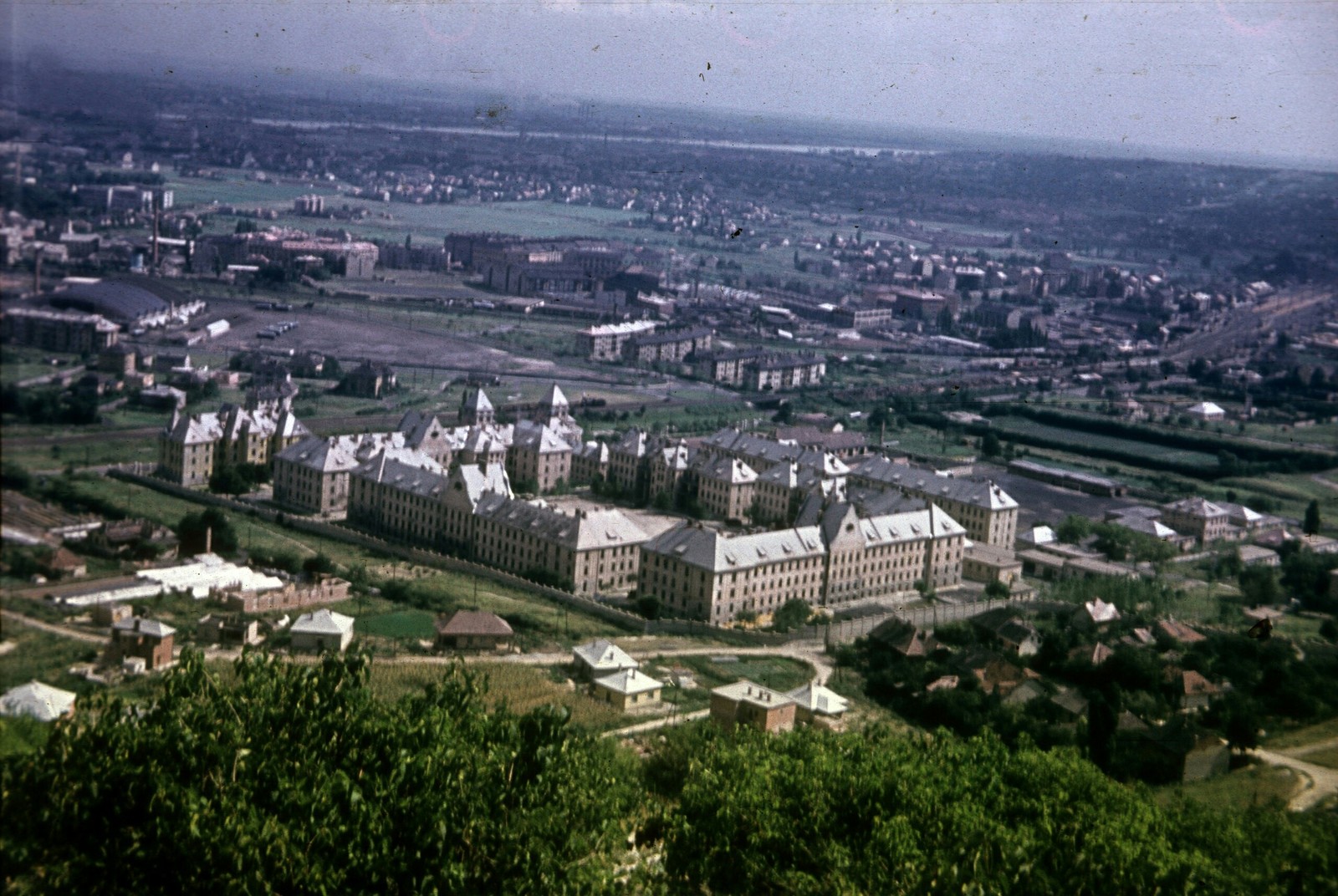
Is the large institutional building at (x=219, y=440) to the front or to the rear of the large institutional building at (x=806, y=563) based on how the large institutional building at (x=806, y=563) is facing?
to the rear

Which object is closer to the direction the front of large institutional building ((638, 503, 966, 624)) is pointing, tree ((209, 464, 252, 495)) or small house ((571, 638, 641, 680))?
the small house

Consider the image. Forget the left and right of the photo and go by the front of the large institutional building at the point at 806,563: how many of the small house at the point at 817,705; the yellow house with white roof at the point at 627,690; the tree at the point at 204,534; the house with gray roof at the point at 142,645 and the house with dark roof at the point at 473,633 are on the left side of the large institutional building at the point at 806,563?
0

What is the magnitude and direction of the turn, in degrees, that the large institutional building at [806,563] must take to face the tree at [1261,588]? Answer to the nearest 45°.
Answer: approximately 45° to its left

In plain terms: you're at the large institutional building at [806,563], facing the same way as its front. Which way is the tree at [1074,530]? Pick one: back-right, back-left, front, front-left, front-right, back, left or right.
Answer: left

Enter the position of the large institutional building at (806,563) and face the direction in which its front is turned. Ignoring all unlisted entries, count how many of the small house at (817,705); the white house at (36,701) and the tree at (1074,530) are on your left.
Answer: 1

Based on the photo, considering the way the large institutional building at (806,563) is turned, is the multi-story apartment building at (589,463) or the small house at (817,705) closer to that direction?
the small house

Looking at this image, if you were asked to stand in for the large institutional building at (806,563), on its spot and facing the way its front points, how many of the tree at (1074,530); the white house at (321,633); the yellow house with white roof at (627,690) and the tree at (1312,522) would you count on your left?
2

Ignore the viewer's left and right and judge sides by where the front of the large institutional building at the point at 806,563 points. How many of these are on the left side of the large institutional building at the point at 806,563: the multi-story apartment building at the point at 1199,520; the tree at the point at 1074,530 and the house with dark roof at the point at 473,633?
2

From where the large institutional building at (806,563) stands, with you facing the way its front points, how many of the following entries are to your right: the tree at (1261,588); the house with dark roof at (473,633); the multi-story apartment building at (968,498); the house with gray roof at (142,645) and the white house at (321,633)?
3

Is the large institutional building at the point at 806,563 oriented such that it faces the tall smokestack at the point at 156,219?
no

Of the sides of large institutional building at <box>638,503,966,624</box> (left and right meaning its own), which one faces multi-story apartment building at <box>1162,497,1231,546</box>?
left

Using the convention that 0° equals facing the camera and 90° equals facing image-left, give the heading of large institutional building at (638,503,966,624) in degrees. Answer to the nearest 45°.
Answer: approximately 315°

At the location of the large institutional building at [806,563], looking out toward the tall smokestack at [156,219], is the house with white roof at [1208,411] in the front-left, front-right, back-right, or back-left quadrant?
front-right

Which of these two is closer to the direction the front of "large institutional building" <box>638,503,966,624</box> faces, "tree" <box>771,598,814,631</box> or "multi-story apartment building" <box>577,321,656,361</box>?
the tree

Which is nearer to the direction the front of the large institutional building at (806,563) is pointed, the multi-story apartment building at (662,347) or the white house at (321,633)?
the white house

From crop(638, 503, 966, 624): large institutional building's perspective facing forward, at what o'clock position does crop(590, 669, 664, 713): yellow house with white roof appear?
The yellow house with white roof is roughly at 2 o'clock from the large institutional building.

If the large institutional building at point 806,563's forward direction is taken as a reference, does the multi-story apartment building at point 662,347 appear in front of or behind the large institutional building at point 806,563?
behind

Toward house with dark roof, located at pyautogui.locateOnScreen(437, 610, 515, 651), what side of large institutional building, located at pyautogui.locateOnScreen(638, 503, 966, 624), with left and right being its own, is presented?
right

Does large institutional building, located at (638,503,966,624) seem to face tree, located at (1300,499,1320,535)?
no

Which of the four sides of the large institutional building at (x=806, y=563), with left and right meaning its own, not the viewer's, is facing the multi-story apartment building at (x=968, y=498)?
left

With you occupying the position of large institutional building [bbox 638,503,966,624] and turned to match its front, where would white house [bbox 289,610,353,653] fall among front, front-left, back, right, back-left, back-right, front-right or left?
right
